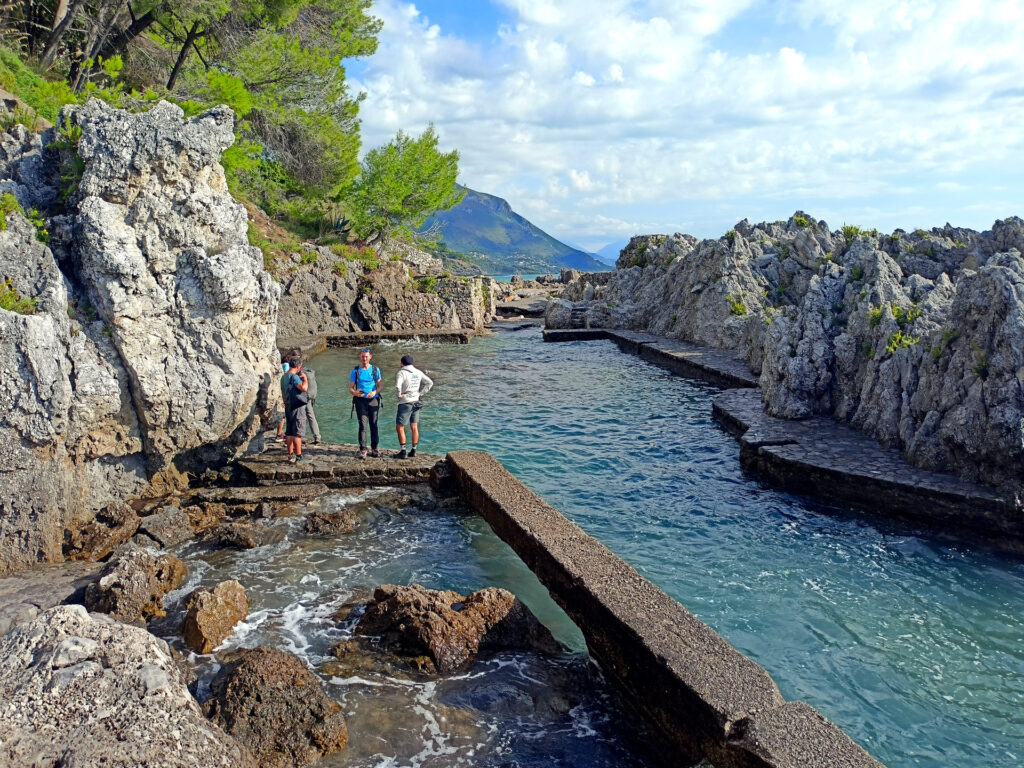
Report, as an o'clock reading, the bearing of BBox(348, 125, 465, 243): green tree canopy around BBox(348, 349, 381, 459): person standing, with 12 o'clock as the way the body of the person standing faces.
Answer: The green tree canopy is roughly at 6 o'clock from the person standing.

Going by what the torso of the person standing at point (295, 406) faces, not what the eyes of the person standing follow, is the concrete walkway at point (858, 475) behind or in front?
in front

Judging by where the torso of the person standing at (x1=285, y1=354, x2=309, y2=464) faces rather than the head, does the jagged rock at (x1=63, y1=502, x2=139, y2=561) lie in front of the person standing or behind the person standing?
behind

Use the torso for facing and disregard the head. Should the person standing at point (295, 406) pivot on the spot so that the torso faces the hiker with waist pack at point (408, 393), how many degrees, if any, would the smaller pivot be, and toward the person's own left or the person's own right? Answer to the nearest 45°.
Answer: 0° — they already face them

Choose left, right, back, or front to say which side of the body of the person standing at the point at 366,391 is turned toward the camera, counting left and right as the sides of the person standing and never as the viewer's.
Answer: front

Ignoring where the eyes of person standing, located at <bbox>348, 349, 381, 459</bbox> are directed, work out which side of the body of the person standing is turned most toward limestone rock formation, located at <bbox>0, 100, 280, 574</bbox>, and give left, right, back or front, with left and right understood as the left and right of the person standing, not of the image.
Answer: right

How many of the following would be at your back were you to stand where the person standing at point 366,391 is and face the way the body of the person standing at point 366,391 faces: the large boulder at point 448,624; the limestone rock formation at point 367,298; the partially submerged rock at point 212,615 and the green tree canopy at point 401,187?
2

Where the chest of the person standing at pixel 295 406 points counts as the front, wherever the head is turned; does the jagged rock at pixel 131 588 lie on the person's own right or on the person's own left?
on the person's own right

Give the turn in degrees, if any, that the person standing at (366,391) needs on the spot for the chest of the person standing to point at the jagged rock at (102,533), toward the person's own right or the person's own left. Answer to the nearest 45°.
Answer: approximately 45° to the person's own right

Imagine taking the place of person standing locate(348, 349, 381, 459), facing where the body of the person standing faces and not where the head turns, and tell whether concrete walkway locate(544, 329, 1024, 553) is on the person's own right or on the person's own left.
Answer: on the person's own left

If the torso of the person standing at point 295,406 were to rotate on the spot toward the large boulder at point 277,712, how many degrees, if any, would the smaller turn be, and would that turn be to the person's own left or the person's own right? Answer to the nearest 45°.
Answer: approximately 90° to the person's own right

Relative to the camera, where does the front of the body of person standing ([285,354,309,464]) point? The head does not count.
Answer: to the viewer's right

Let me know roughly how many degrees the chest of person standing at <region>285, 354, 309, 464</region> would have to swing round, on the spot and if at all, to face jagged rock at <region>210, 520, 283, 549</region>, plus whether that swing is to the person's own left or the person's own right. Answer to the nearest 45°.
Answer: approximately 90° to the person's own right
